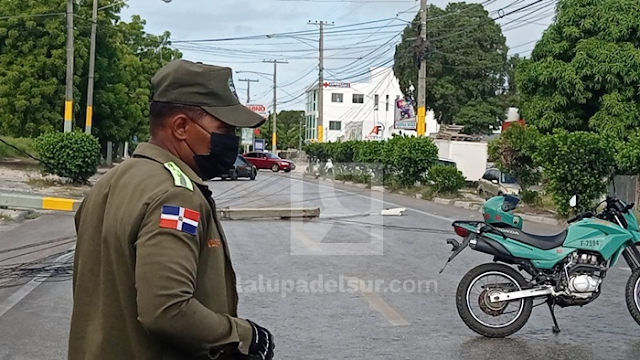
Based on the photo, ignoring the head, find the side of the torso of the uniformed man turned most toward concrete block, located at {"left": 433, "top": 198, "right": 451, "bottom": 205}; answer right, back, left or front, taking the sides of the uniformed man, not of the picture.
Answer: left

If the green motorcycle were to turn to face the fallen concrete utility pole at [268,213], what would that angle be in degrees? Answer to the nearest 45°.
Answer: approximately 135° to its left

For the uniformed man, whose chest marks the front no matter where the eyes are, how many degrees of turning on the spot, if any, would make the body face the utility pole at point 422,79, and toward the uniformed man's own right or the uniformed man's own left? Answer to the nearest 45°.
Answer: approximately 90° to the uniformed man's own left

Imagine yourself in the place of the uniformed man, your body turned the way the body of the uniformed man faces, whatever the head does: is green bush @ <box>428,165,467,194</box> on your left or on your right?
on your left

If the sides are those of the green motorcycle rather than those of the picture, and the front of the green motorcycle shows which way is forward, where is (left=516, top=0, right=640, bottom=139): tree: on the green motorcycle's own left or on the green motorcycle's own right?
on the green motorcycle's own left

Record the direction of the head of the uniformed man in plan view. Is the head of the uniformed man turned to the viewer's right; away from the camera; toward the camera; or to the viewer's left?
to the viewer's right

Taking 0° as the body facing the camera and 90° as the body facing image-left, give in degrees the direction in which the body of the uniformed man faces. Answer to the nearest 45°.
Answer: approximately 270°

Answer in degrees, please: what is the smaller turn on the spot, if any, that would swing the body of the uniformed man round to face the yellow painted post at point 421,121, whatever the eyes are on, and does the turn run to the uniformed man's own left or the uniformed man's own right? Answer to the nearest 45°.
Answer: approximately 90° to the uniformed man's own left

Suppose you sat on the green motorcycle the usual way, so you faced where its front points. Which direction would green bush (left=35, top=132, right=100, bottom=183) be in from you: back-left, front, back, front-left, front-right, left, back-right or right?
back-left

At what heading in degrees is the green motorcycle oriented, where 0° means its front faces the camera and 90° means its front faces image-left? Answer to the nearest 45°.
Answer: approximately 270°

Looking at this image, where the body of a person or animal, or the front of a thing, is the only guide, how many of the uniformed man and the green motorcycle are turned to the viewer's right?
2
